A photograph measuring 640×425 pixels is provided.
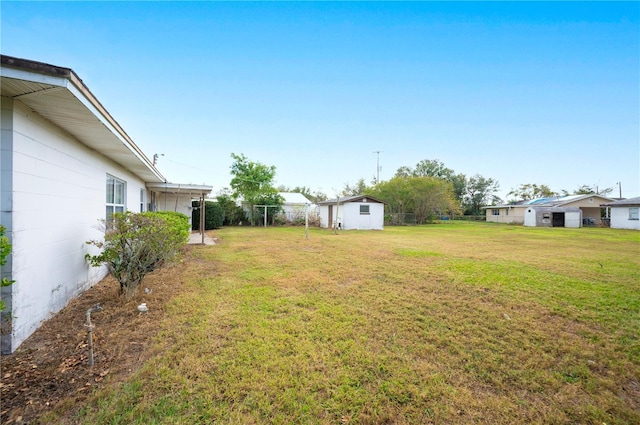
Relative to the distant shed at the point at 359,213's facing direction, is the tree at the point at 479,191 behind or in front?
behind

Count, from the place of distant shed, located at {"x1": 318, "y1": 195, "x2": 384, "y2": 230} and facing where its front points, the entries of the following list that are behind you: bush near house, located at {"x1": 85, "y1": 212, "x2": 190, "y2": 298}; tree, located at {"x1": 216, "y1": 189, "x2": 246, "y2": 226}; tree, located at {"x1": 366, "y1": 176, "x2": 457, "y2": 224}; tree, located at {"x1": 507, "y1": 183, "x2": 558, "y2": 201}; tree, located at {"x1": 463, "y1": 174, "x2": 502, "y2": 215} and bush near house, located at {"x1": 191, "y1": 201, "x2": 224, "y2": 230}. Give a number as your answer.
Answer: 3

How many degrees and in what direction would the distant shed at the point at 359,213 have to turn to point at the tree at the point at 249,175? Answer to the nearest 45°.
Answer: approximately 45° to its right

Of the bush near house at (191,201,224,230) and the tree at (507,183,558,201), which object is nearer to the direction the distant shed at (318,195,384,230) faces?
the bush near house

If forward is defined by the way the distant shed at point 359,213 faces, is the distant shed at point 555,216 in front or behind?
behind

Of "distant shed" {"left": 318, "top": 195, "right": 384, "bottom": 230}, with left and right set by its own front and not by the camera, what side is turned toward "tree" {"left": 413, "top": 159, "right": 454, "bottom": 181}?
back

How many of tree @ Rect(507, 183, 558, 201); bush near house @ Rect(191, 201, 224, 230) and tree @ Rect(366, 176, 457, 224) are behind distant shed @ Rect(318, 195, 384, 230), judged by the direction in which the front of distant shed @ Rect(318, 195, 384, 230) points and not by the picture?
2

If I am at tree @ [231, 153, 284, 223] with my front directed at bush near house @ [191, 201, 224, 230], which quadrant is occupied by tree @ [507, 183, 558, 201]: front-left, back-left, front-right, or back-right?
back-left

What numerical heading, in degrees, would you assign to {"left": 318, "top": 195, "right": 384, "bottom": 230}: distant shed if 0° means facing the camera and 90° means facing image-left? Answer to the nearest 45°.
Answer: approximately 45°

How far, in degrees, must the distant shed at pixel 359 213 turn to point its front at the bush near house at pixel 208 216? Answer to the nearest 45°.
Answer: approximately 45° to its right
